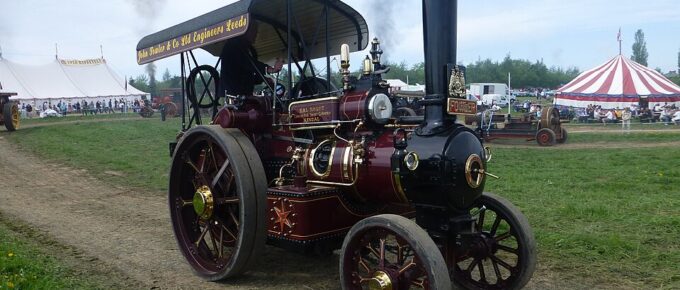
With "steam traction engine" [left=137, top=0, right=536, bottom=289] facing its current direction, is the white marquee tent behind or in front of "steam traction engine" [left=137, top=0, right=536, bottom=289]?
behind

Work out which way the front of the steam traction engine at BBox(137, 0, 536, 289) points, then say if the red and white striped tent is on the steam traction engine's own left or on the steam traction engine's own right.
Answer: on the steam traction engine's own left

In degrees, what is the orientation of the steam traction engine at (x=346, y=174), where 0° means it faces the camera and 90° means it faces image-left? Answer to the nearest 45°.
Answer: approximately 315°

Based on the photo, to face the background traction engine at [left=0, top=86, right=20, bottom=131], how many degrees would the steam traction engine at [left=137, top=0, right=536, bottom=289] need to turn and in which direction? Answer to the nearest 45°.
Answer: approximately 180°
